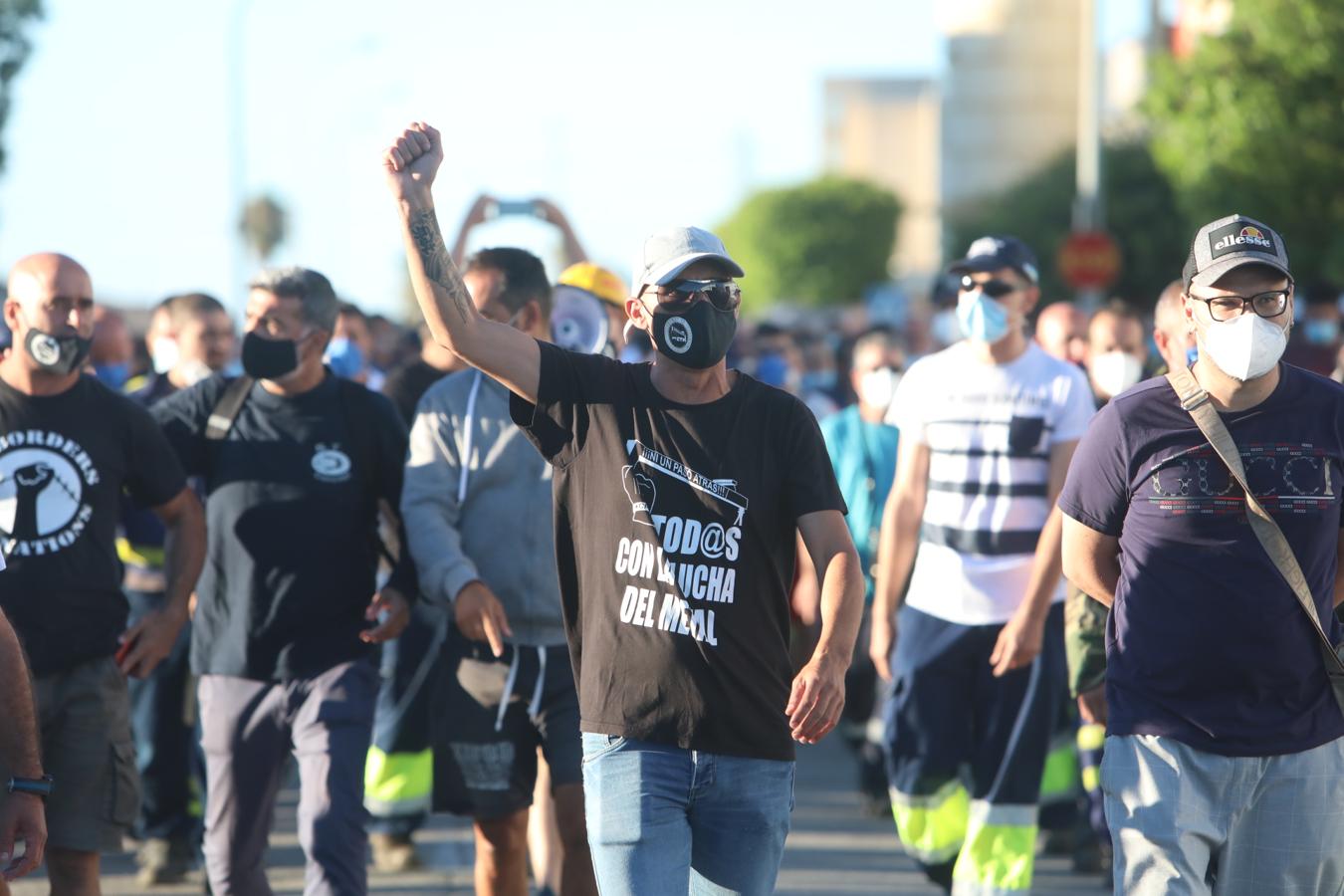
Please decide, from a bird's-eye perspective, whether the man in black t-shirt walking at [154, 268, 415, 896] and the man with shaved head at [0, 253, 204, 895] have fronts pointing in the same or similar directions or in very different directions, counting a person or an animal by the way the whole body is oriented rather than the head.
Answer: same or similar directions

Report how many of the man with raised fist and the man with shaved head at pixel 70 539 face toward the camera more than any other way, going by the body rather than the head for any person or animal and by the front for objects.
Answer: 2

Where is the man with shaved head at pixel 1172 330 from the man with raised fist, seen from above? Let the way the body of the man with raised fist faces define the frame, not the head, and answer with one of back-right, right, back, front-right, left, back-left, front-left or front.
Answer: back-left

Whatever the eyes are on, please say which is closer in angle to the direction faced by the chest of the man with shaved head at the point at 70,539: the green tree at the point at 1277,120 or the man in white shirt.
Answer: the man in white shirt

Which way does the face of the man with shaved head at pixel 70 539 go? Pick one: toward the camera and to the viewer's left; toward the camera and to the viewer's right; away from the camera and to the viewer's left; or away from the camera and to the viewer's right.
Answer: toward the camera and to the viewer's right

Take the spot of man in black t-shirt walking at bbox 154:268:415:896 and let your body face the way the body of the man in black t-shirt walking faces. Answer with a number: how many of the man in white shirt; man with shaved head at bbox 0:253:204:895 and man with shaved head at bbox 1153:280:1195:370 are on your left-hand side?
2

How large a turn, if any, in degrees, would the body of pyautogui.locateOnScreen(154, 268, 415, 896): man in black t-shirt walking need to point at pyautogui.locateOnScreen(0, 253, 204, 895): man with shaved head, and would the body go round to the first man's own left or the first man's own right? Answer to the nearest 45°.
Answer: approximately 90° to the first man's own right

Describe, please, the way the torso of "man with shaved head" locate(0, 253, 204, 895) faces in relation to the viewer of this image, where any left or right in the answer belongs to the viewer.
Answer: facing the viewer

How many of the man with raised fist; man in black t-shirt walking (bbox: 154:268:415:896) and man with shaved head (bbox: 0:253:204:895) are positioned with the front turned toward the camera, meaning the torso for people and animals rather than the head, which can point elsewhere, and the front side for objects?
3

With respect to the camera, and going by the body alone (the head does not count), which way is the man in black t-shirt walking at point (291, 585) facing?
toward the camera
